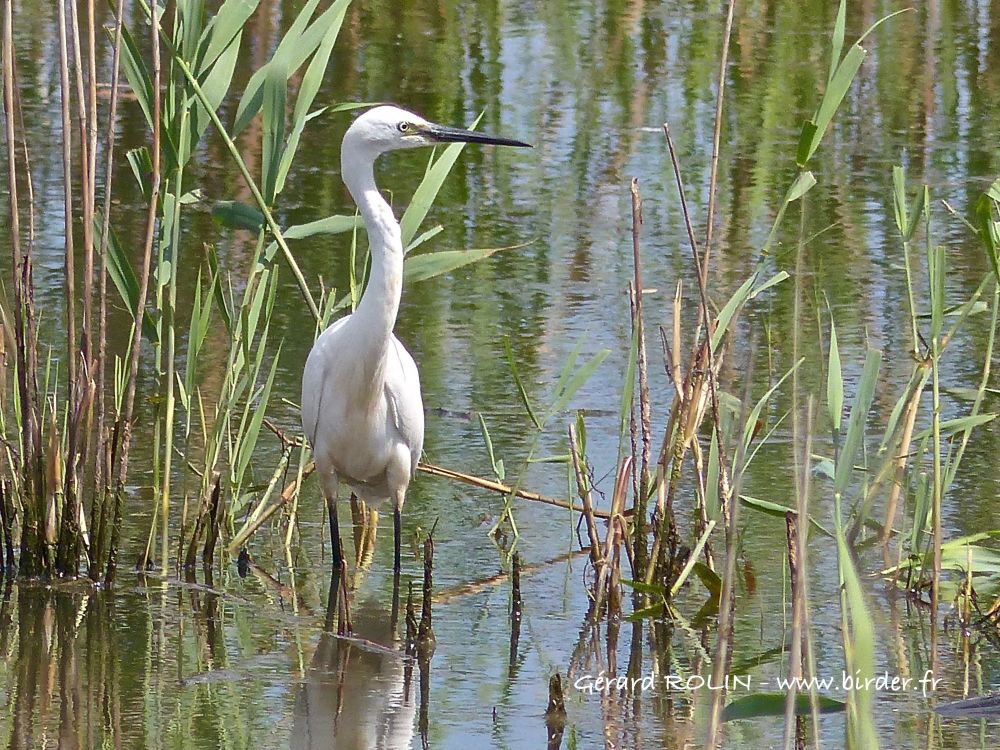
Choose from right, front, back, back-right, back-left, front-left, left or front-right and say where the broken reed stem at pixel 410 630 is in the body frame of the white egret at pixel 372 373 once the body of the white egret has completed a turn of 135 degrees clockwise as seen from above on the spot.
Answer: back-left

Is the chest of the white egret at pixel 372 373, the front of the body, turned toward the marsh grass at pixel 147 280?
no

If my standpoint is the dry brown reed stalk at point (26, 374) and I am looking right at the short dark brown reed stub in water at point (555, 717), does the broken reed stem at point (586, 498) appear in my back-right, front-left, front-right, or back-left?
front-left

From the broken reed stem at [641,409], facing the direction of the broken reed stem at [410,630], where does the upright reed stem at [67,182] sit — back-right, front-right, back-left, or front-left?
front-right

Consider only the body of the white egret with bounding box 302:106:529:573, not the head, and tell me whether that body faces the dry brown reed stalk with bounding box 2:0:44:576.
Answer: no

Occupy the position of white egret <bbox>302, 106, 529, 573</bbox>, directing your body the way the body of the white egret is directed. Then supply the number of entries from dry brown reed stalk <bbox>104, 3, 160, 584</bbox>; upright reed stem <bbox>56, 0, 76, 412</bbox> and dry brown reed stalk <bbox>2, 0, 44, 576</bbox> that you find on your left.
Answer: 0

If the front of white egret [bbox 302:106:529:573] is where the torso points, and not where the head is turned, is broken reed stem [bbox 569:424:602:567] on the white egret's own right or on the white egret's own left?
on the white egret's own left

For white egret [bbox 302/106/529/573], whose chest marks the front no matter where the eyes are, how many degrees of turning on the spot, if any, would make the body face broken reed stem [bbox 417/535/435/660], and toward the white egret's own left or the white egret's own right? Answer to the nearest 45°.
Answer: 0° — it already faces it

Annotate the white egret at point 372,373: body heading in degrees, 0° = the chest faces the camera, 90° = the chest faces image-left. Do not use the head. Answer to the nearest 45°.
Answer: approximately 0°
